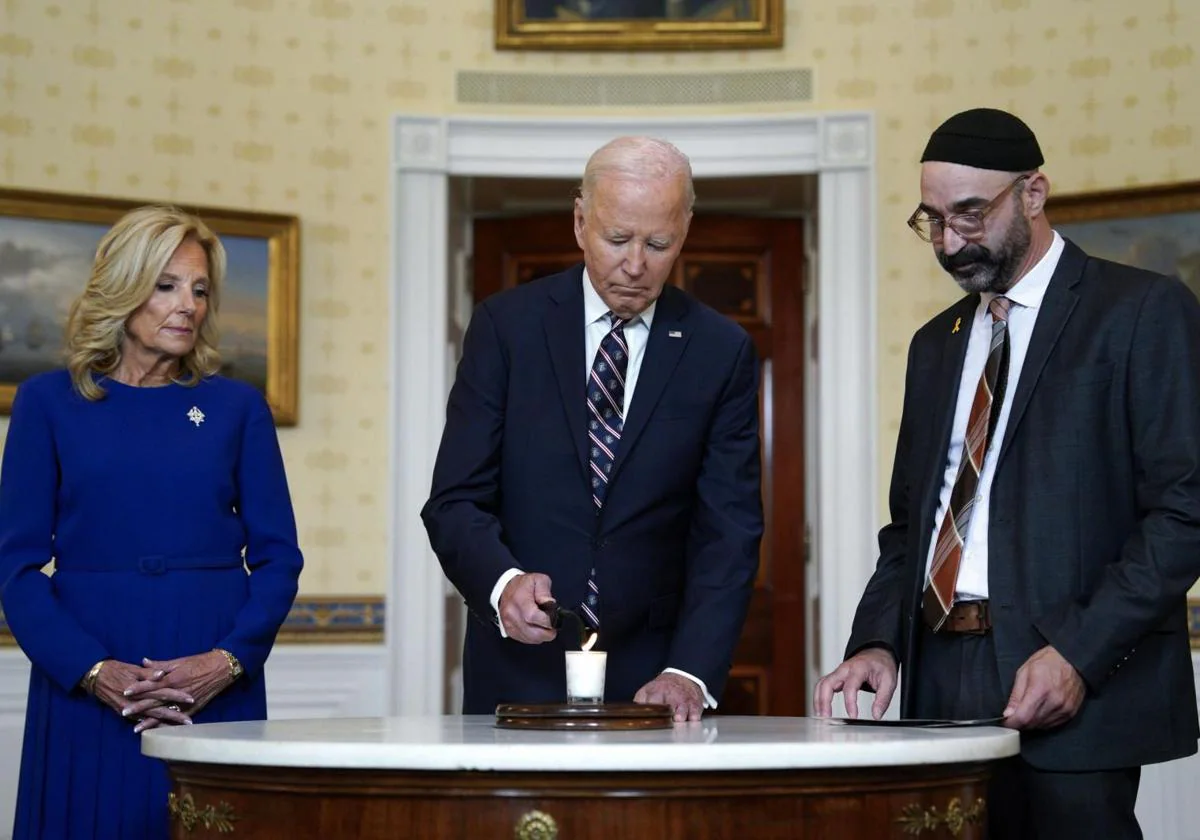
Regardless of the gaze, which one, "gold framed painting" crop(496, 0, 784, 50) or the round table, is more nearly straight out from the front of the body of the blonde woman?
the round table

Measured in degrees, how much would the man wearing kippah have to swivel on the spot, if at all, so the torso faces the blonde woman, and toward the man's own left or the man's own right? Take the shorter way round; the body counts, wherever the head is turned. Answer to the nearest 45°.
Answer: approximately 45° to the man's own right

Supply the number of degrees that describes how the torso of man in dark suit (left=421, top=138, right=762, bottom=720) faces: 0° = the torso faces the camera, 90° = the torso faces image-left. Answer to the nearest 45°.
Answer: approximately 0°

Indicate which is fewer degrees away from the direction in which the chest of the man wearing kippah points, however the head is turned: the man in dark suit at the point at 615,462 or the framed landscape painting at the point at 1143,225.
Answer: the man in dark suit

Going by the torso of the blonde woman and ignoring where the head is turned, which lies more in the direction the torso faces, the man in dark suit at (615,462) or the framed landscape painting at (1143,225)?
the man in dark suit

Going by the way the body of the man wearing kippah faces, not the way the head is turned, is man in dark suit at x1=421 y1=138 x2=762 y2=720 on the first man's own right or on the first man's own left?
on the first man's own right

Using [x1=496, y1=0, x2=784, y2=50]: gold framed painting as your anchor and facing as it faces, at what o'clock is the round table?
The round table is roughly at 12 o'clock from the gold framed painting.

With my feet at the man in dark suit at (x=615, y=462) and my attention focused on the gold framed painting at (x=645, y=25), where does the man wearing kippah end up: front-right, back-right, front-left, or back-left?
back-right

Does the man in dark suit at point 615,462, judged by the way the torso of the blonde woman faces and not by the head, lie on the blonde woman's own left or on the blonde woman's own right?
on the blonde woman's own left

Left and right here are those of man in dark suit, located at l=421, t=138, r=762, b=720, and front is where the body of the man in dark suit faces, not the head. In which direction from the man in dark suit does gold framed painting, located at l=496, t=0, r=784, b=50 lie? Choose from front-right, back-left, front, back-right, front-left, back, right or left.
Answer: back

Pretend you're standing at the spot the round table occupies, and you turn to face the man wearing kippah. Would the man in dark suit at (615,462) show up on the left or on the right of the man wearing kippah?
left
